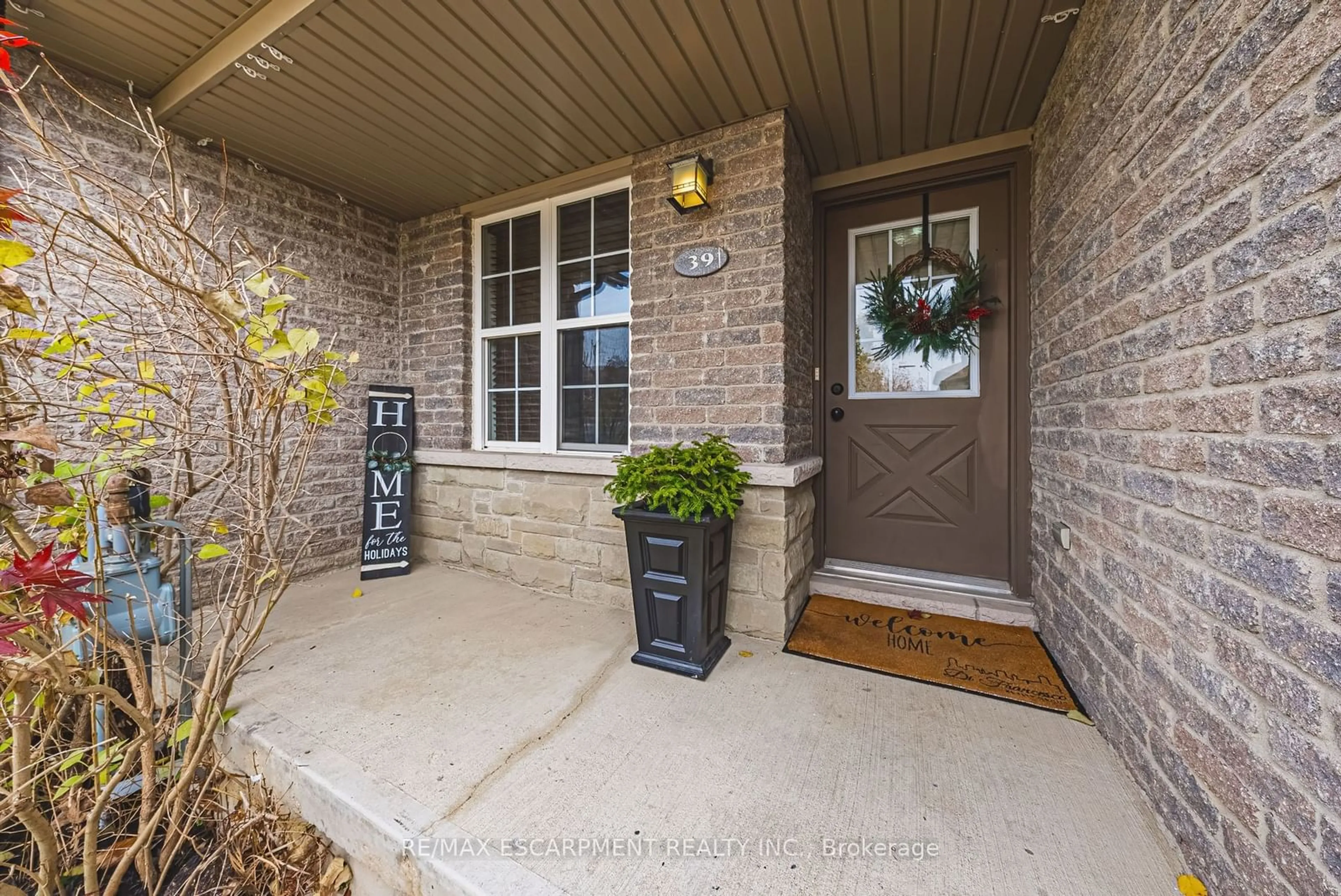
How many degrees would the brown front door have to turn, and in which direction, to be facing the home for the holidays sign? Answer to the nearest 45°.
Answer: approximately 90° to its right

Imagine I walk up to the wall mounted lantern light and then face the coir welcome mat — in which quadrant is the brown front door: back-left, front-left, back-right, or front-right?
front-left

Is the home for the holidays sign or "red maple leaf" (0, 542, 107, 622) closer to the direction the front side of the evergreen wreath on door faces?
the red maple leaf

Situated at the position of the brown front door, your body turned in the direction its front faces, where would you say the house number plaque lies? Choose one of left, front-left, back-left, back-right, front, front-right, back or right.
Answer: front-right

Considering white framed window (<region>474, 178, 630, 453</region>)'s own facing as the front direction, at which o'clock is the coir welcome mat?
The coir welcome mat is roughly at 9 o'clock from the white framed window.

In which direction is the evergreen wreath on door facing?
toward the camera

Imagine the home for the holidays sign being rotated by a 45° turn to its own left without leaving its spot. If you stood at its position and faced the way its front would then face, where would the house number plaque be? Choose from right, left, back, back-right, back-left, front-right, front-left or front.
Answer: front

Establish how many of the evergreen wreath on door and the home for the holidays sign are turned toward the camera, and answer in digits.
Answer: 2

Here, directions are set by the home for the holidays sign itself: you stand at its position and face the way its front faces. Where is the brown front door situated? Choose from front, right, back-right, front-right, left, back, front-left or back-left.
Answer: front-left

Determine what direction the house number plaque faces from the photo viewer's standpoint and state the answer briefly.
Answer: facing the viewer and to the left of the viewer

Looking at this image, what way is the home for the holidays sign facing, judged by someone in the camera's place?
facing the viewer

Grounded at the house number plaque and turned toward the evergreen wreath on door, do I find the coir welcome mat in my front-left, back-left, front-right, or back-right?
front-right
